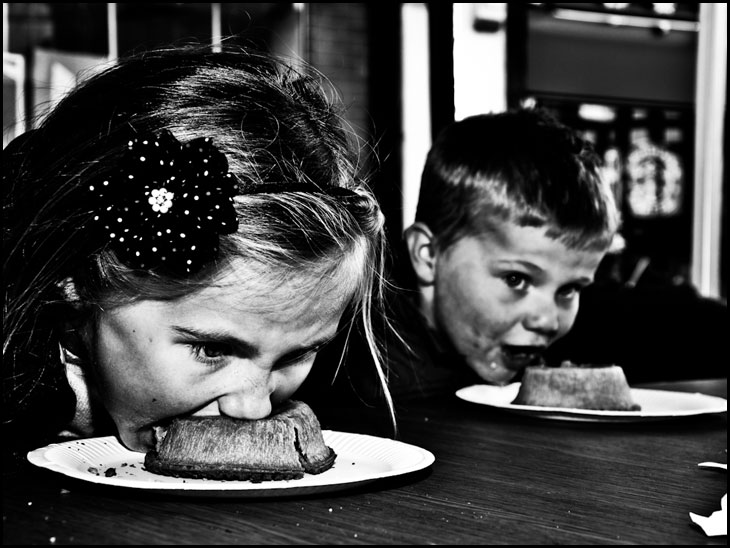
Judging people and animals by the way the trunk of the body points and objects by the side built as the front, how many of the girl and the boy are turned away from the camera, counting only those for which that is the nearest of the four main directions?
0

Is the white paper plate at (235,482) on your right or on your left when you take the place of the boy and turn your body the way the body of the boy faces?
on your right

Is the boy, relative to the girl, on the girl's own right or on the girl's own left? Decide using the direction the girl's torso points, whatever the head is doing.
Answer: on the girl's own left

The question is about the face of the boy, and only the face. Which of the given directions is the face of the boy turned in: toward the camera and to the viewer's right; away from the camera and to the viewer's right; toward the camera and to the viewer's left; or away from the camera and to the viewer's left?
toward the camera and to the viewer's right

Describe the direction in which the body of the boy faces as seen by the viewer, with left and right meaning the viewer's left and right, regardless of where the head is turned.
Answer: facing the viewer and to the right of the viewer

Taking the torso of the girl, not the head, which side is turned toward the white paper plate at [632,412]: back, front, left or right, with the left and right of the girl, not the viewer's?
left
